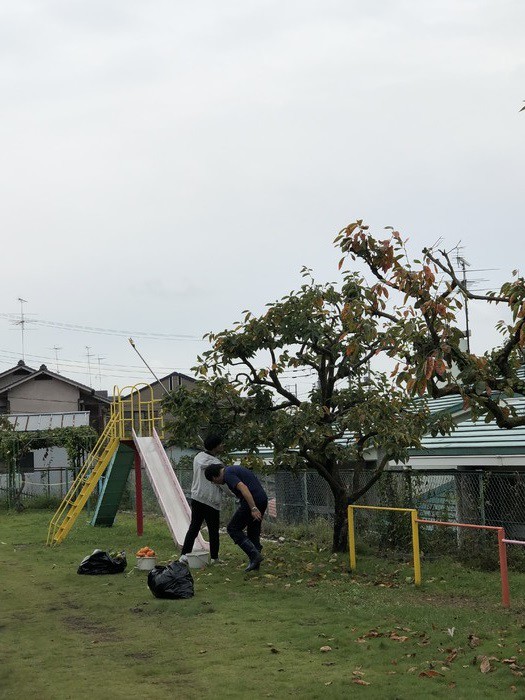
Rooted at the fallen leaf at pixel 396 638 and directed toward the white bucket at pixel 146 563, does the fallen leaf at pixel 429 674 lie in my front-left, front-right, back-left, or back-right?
back-left

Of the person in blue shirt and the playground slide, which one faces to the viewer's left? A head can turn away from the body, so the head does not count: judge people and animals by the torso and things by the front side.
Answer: the person in blue shirt

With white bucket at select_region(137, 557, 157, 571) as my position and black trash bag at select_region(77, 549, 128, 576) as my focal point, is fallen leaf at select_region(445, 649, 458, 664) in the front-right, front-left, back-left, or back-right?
back-left

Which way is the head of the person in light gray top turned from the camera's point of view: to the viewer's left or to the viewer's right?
to the viewer's right

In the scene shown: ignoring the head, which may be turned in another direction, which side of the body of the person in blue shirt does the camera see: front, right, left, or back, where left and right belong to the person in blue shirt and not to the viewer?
left

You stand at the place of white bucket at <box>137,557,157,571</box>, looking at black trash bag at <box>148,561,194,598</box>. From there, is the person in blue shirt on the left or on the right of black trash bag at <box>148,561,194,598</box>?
left

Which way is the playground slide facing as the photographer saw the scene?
facing the viewer and to the right of the viewer

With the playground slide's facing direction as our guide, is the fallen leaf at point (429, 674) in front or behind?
in front

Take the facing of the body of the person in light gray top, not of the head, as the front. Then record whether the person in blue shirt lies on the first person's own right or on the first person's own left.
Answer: on the first person's own right

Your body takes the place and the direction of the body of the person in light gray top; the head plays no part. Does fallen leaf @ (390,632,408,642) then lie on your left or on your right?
on your right

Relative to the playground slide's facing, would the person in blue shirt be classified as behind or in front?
in front

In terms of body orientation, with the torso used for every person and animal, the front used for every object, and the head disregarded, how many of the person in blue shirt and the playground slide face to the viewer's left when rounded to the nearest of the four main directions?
1

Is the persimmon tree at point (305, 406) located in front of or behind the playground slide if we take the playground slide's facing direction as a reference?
in front

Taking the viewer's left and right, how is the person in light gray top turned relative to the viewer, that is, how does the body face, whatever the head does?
facing away from the viewer and to the right of the viewer
